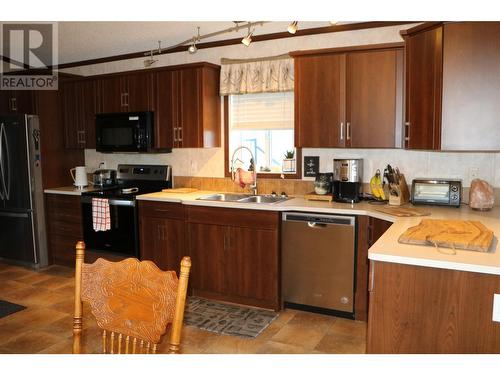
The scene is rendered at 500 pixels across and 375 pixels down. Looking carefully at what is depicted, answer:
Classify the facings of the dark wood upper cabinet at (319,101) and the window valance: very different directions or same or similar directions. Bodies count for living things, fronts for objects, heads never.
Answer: same or similar directions

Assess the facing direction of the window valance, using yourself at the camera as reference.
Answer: facing the viewer

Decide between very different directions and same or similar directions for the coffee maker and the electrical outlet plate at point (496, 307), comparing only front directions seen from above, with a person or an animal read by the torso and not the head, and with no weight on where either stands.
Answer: same or similar directions

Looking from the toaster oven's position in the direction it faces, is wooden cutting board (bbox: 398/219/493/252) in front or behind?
in front

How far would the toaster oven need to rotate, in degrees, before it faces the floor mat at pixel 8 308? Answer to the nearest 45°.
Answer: approximately 90° to its right

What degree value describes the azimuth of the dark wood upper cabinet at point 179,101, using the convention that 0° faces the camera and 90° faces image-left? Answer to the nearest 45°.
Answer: approximately 45°

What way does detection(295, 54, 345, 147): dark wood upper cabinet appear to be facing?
toward the camera
